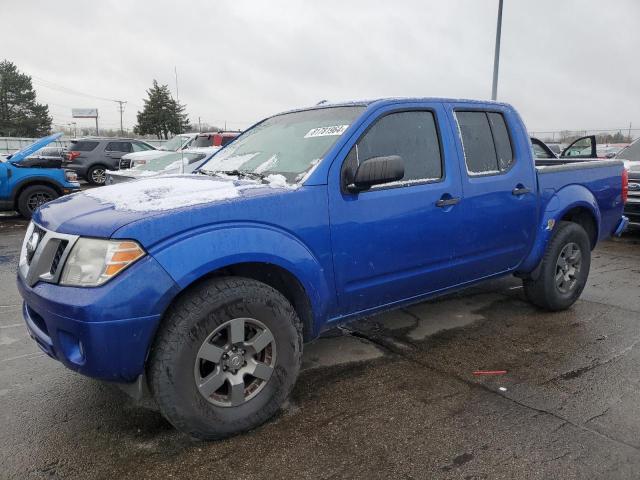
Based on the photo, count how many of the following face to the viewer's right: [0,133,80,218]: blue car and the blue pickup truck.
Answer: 1

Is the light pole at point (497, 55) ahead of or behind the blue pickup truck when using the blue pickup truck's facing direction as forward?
behind

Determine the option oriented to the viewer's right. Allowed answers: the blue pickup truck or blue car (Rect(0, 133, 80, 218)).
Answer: the blue car

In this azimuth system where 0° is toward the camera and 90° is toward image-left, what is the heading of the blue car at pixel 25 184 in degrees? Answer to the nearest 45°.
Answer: approximately 270°

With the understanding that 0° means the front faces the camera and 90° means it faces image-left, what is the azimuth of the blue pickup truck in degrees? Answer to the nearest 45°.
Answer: approximately 45°

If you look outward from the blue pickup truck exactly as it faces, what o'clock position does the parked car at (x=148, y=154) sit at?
The parked car is roughly at 4 o'clock from the blue pickup truck.

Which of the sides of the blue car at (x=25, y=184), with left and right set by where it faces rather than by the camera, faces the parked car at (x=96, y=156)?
left

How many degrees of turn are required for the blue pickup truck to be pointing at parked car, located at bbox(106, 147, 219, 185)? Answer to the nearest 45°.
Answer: approximately 135° to its right
